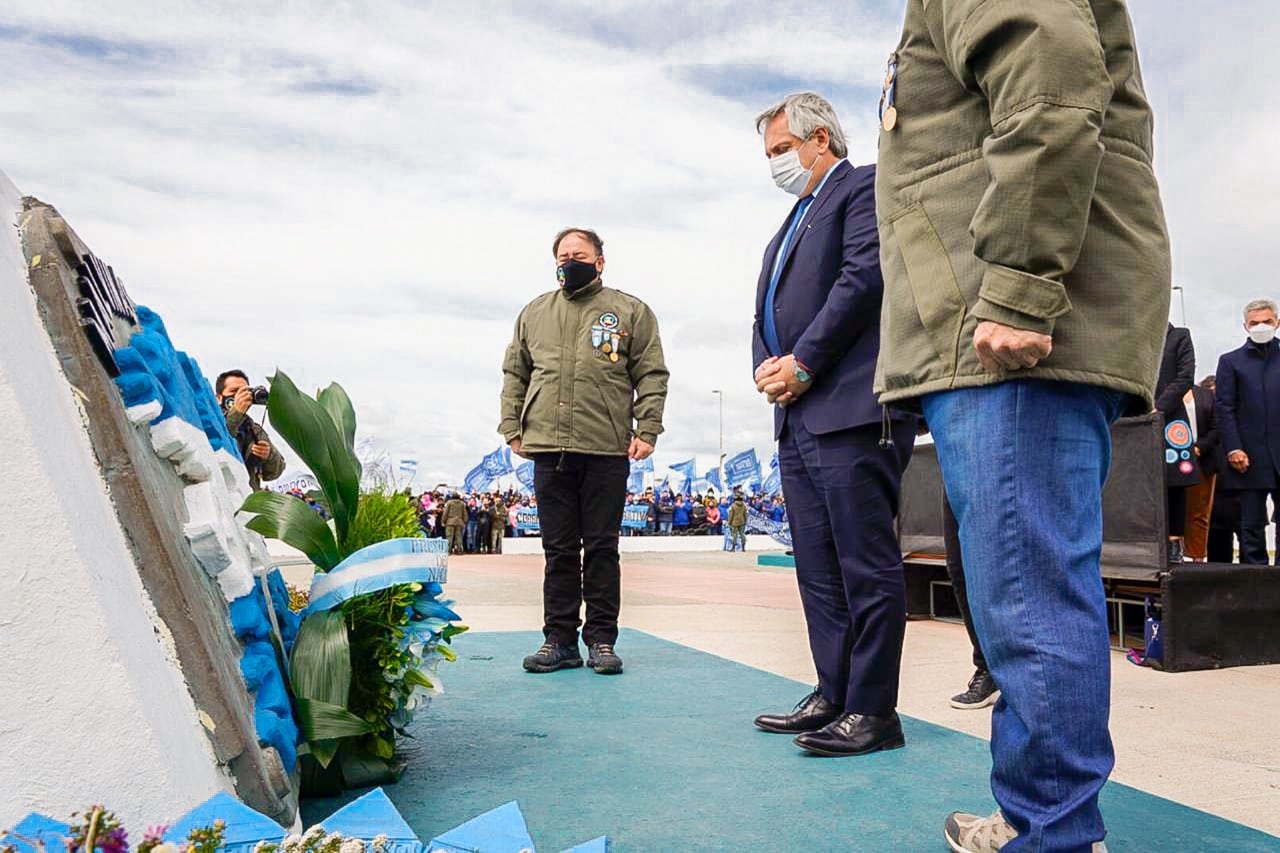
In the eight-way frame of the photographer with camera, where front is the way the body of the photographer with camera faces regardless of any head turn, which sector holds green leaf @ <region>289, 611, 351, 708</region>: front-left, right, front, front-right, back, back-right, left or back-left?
front-right

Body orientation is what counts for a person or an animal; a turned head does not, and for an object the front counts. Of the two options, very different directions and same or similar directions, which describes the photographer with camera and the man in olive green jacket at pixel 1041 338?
very different directions

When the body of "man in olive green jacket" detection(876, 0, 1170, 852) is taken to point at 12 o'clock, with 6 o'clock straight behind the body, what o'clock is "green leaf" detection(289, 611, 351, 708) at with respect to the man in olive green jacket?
The green leaf is roughly at 12 o'clock from the man in olive green jacket.

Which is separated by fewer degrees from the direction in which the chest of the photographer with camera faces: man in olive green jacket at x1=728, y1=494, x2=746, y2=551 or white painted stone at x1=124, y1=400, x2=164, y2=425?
the white painted stone

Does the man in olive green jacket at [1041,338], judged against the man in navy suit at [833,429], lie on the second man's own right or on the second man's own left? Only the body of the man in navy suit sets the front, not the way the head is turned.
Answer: on the second man's own left

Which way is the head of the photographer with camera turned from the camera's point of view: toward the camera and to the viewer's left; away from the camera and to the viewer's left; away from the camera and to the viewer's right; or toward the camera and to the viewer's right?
toward the camera and to the viewer's right

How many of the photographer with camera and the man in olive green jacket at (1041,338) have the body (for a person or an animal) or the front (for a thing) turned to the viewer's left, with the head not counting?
1

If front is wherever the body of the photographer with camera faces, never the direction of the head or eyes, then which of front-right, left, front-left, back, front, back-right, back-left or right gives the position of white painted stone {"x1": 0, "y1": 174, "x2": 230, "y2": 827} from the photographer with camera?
front-right

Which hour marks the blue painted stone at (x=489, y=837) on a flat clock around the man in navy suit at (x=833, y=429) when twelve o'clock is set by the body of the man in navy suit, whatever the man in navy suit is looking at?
The blue painted stone is roughly at 11 o'clock from the man in navy suit.

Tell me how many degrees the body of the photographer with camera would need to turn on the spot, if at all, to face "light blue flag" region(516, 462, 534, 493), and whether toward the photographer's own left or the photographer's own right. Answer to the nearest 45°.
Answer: approximately 135° to the photographer's own left

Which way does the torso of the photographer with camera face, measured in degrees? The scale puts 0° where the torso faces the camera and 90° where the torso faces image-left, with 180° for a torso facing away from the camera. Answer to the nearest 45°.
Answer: approximately 315°

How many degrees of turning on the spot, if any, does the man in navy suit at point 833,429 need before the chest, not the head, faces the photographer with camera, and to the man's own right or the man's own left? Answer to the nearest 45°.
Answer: approximately 90° to the man's own right

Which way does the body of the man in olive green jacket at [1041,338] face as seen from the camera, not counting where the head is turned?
to the viewer's left

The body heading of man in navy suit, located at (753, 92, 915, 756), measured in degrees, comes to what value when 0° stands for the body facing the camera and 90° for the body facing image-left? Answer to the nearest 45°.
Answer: approximately 45°

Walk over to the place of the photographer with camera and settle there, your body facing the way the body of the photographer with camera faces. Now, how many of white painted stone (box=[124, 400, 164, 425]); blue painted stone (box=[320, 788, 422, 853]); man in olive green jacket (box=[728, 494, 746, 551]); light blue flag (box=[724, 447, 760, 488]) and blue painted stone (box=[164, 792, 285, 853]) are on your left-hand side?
2
